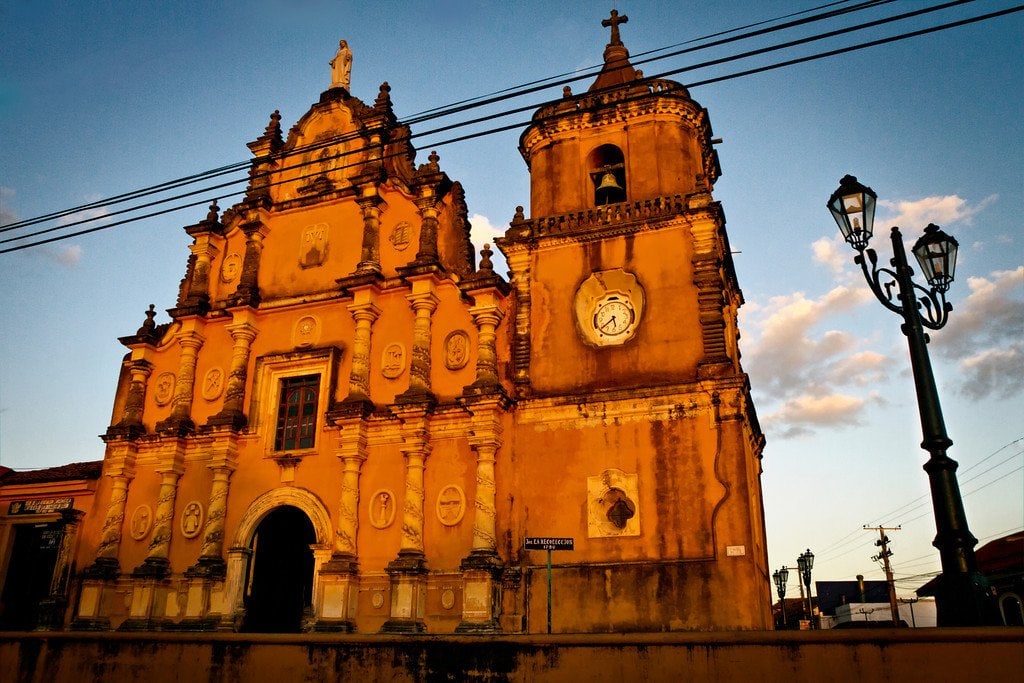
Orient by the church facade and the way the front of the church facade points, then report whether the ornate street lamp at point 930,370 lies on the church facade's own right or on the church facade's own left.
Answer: on the church facade's own left

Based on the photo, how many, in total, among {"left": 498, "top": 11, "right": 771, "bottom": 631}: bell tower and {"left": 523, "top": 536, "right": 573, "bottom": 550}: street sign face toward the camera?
2

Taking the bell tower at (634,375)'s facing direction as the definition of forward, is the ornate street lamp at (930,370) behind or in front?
in front

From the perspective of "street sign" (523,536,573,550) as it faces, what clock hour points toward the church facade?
The church facade is roughly at 5 o'clock from the street sign.

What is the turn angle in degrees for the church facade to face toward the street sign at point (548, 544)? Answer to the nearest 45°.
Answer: approximately 45° to its left

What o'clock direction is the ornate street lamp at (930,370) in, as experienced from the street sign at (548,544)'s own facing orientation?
The ornate street lamp is roughly at 11 o'clock from the street sign.

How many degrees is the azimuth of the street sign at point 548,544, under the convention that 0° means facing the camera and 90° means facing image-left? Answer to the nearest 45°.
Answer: approximately 0°
